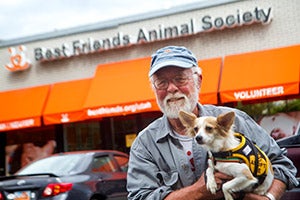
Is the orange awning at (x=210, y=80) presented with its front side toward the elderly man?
yes

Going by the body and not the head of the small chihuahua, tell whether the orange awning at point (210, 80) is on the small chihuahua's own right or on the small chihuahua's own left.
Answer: on the small chihuahua's own right

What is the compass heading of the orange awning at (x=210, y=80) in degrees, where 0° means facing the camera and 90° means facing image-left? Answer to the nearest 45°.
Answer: approximately 0°
